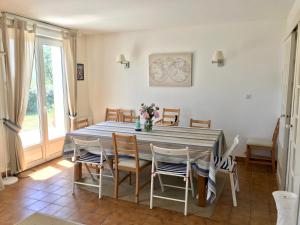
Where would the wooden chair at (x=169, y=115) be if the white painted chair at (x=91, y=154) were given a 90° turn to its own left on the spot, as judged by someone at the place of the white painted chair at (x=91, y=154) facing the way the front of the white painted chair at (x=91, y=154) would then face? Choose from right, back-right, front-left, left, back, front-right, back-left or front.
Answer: right

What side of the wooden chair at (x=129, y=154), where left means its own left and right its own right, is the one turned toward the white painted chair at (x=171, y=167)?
right

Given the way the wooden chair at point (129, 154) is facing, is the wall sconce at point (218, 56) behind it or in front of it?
in front

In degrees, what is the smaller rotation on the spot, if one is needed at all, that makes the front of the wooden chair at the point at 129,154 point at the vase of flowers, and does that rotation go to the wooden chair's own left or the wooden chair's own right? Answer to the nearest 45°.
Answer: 0° — it already faces it

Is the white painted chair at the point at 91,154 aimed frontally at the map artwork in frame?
yes

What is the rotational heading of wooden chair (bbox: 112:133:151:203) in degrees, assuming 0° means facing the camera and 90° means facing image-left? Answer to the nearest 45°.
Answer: approximately 225°

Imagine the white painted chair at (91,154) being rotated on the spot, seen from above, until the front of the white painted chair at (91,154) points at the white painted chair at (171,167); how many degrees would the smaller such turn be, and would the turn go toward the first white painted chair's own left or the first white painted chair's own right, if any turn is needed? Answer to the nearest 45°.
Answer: approximately 90° to the first white painted chair's own right

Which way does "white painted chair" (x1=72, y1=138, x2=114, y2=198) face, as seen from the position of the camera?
facing away from the viewer and to the right of the viewer

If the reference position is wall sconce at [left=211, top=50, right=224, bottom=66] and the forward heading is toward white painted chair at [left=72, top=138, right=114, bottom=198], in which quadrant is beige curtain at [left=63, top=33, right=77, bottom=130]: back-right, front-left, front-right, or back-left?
front-right

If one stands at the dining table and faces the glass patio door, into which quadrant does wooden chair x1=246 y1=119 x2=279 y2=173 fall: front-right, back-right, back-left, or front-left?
back-right

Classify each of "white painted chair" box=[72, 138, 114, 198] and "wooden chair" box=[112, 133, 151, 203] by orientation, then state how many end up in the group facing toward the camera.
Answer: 0

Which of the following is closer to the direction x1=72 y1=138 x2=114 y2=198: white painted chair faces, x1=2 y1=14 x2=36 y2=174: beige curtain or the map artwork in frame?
the map artwork in frame

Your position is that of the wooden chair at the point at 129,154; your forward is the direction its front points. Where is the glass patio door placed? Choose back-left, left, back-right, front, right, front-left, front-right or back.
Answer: left

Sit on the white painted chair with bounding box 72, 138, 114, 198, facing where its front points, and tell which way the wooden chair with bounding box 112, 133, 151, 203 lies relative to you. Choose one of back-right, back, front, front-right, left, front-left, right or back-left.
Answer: right

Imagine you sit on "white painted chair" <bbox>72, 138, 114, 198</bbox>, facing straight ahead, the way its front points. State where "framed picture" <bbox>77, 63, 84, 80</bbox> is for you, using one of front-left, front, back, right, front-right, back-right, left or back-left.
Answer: front-left

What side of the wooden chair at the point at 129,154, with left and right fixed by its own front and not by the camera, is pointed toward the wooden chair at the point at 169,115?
front

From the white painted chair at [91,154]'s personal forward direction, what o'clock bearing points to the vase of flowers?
The vase of flowers is roughly at 1 o'clock from the white painted chair.
